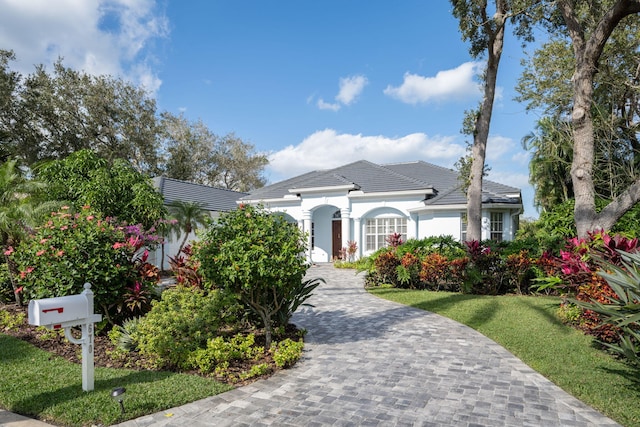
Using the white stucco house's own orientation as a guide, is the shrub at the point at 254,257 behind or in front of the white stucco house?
in front

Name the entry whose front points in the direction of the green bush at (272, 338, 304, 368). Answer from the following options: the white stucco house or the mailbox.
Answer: the white stucco house

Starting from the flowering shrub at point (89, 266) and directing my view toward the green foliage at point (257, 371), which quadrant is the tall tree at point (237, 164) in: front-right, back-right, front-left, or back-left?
back-left

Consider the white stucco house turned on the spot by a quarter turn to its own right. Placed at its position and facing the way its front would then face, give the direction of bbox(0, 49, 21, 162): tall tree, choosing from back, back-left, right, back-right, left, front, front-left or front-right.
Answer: front

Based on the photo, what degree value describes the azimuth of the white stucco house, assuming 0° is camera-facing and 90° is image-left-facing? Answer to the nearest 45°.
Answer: approximately 0°
